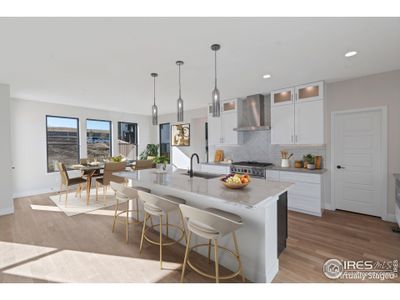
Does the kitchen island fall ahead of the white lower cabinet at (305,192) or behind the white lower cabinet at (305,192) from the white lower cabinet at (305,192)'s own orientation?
ahead

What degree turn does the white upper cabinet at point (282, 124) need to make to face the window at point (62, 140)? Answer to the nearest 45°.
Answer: approximately 90° to its right

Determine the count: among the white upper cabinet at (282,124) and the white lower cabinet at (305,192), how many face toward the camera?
2

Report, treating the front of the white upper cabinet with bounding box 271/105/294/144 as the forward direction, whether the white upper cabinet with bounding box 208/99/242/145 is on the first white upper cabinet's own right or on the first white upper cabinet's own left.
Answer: on the first white upper cabinet's own right

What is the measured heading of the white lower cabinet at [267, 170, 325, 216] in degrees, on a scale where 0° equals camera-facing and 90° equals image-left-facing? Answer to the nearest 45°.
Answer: approximately 0°

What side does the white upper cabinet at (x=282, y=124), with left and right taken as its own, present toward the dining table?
right

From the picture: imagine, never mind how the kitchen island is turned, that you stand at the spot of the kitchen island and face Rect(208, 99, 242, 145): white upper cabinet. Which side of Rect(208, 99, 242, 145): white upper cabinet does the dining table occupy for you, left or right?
left

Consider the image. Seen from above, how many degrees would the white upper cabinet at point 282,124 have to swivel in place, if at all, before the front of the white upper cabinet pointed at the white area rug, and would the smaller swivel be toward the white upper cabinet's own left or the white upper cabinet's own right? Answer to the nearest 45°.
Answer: approximately 90° to the white upper cabinet's own right

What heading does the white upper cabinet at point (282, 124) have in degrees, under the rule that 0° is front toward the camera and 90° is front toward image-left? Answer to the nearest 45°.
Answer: approximately 0°
